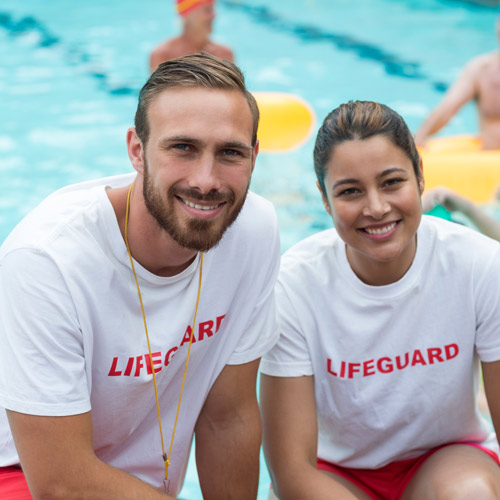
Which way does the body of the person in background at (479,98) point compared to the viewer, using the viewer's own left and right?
facing the viewer

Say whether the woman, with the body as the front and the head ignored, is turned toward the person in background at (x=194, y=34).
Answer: no

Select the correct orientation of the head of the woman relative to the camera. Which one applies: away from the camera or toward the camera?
toward the camera

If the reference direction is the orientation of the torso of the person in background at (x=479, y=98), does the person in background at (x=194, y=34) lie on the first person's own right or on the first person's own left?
on the first person's own right

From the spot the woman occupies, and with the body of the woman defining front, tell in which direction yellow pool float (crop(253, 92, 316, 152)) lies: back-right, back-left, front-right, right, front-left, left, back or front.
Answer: back

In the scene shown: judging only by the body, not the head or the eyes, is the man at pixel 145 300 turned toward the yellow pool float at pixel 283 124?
no

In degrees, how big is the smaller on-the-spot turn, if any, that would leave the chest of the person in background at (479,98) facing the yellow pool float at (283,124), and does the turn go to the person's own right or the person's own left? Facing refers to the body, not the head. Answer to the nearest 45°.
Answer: approximately 90° to the person's own right

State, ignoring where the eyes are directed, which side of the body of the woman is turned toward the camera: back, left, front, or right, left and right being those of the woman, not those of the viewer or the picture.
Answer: front

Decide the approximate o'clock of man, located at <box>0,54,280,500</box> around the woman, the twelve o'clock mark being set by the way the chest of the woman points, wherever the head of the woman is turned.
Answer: The man is roughly at 2 o'clock from the woman.

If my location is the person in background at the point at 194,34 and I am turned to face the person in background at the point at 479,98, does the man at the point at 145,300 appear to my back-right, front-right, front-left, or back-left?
front-right

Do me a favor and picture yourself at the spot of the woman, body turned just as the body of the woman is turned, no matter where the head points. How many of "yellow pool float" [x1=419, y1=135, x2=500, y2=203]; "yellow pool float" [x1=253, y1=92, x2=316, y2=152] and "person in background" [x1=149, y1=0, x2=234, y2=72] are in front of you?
0

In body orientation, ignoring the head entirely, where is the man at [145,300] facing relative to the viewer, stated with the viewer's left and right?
facing the viewer and to the right of the viewer

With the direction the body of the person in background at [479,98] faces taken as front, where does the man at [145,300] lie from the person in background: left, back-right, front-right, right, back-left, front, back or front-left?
front

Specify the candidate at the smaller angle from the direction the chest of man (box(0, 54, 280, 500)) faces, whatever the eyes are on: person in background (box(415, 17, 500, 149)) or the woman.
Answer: the woman
